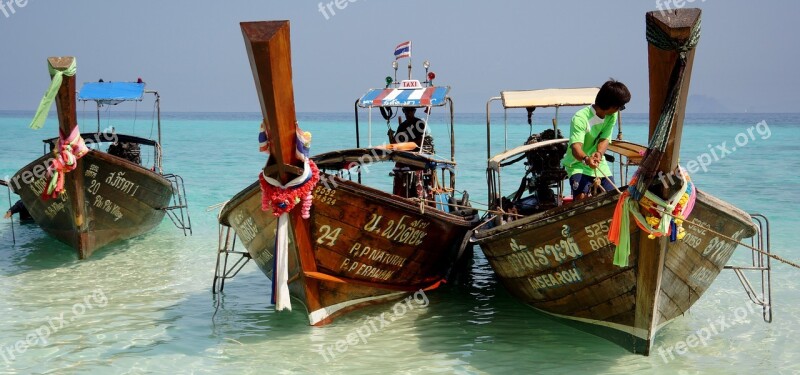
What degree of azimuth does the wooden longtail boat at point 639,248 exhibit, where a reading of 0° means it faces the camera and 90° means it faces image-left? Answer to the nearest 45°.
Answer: approximately 315°

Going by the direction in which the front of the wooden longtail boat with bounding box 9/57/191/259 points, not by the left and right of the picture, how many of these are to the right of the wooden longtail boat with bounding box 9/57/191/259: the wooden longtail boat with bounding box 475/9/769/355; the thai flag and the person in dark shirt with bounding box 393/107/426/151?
0

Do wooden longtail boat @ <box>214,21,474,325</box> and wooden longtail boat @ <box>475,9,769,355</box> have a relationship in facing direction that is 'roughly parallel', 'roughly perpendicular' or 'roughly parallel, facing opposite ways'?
roughly perpendicular

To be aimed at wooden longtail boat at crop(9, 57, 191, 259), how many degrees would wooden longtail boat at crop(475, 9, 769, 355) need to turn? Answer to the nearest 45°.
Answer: approximately 135° to its right

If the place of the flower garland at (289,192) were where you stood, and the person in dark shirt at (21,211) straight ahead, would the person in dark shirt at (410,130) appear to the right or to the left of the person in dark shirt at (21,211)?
right

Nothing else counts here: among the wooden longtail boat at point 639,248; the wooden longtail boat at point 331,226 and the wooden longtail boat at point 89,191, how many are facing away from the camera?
0

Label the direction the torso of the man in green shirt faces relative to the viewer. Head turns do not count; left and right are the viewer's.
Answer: facing the viewer and to the right of the viewer

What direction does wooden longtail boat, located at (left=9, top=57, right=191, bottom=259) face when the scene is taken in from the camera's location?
facing the viewer

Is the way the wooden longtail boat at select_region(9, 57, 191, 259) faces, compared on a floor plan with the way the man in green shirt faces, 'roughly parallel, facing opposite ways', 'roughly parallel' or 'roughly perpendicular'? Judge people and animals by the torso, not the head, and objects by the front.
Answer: roughly parallel

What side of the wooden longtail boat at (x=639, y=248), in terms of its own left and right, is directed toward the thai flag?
back
